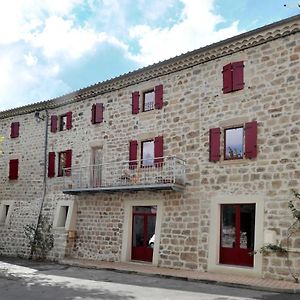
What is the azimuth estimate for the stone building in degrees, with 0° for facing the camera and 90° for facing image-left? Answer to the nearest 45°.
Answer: approximately 45°
